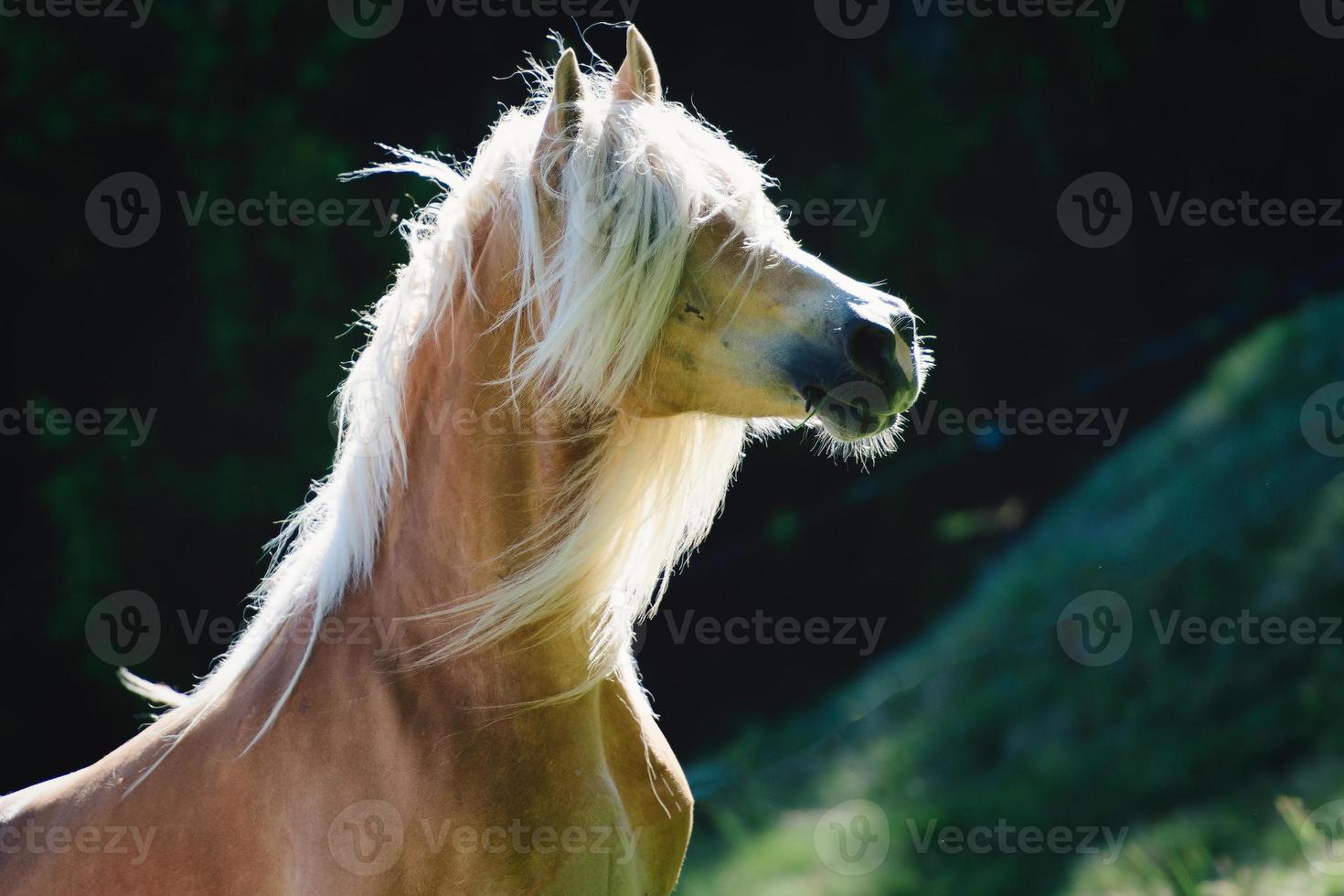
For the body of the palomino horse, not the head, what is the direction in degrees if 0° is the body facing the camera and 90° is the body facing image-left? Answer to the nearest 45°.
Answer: approximately 315°
